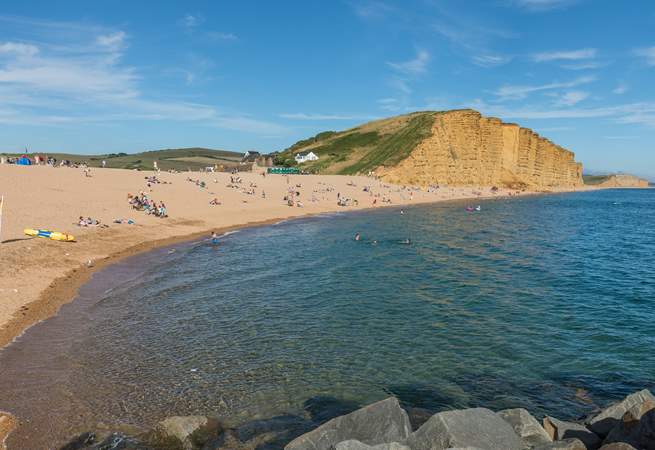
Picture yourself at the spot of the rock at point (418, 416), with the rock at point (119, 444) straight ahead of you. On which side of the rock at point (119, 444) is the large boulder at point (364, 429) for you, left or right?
left
